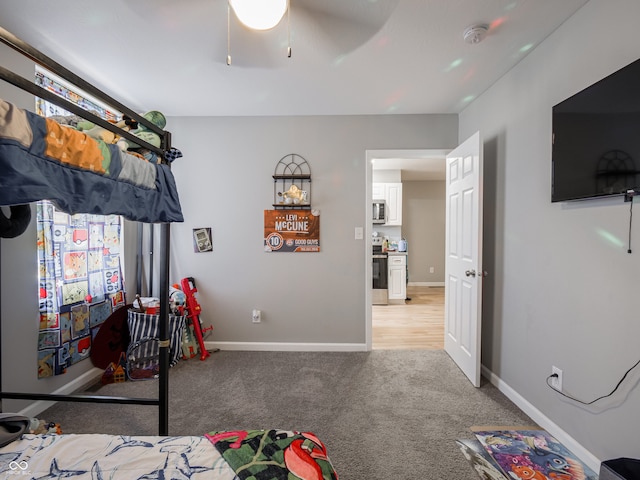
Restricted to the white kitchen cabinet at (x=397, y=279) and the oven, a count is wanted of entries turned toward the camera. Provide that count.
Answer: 2

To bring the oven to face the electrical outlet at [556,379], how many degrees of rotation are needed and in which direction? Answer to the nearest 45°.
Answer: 0° — it already faces it

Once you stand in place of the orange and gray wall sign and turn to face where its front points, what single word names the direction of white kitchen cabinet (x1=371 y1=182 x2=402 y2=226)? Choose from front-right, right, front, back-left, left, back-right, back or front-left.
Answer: back-left

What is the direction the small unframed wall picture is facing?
toward the camera

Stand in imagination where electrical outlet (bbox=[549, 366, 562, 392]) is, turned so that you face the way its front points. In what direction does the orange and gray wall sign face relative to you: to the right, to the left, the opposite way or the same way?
to the left

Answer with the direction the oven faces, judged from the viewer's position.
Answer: facing the viewer

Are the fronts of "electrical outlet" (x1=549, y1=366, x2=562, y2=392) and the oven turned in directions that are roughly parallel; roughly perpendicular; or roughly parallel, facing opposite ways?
roughly perpendicular

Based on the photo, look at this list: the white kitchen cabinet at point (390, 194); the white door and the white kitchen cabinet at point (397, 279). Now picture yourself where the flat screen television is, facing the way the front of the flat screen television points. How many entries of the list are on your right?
3

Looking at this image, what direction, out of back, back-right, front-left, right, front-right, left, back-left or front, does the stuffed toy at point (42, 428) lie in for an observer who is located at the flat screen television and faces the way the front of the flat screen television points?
front

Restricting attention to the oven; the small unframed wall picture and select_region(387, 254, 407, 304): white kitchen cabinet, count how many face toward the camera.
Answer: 3

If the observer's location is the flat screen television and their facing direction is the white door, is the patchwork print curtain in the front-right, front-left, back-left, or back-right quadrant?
front-left

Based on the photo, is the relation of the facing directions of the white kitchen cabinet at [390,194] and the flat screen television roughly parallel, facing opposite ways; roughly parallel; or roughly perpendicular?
roughly perpendicular

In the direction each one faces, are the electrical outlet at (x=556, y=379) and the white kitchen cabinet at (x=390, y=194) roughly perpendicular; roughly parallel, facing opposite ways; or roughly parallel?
roughly perpendicular

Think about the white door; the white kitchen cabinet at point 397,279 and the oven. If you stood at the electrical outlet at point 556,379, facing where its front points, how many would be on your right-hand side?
3

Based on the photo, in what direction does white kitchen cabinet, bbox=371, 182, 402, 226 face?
toward the camera
